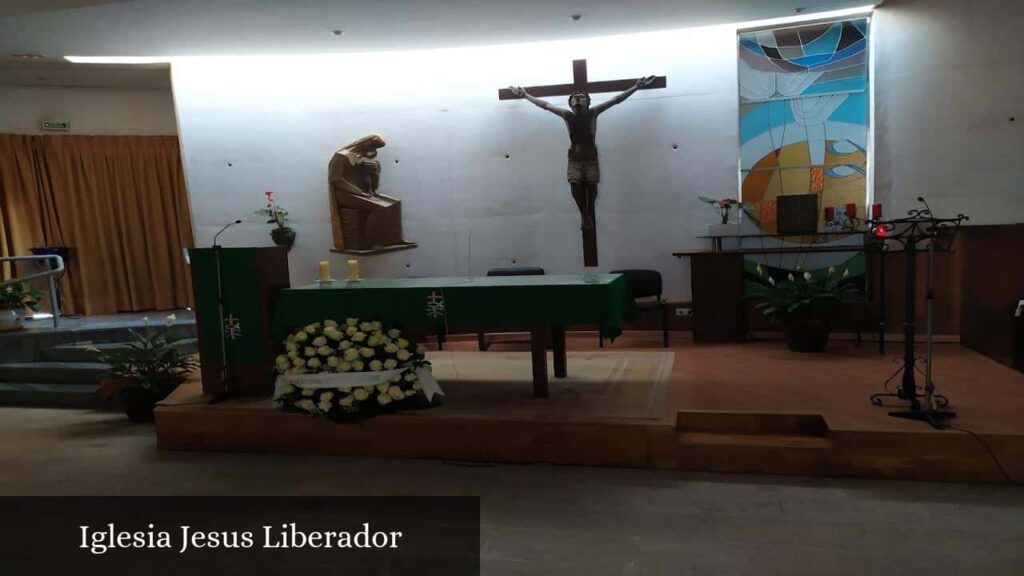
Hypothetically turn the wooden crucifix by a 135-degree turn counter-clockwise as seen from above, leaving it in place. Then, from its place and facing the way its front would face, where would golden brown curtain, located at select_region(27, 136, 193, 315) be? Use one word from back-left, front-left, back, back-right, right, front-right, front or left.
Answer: back-left

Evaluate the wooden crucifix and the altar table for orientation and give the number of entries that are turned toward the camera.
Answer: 2

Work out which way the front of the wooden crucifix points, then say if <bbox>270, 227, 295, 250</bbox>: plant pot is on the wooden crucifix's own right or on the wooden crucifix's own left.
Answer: on the wooden crucifix's own right

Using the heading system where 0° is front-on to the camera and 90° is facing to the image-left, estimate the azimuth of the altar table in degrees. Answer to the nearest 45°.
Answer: approximately 0°
